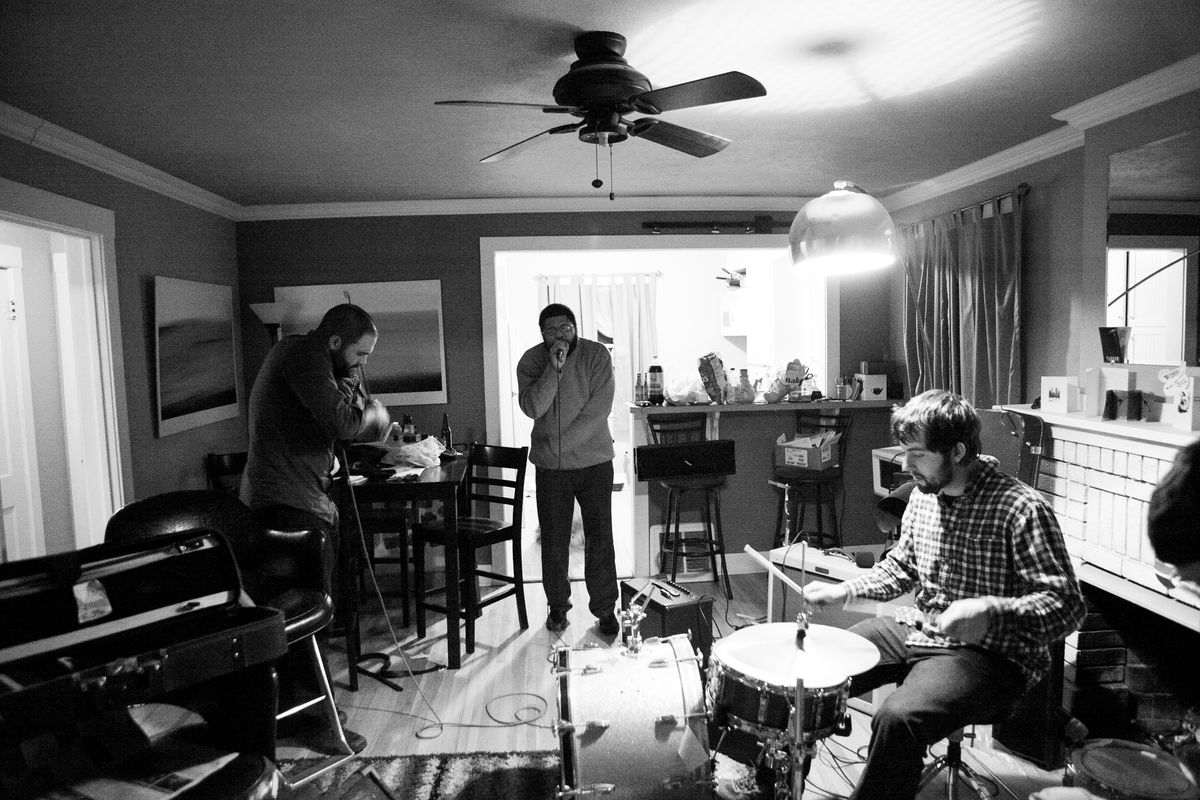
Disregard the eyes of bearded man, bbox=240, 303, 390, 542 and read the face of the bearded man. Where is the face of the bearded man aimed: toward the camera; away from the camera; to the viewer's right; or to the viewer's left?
to the viewer's right

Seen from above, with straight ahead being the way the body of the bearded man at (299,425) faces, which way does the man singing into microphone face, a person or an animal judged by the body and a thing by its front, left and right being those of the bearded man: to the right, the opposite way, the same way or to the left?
to the right

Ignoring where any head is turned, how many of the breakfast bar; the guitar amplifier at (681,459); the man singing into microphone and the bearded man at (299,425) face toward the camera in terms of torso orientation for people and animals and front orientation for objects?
3

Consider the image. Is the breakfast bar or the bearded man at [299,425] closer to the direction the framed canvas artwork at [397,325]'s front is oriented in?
the bearded man

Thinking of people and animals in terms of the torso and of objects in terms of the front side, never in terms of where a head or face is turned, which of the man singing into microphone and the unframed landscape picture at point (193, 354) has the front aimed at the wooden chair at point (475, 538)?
the unframed landscape picture

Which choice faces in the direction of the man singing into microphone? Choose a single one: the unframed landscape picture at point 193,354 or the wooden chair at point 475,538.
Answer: the unframed landscape picture

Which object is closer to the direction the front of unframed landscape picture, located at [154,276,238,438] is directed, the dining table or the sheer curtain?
the dining table

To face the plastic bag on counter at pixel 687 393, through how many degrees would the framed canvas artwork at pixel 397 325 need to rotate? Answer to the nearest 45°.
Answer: approximately 45° to its left

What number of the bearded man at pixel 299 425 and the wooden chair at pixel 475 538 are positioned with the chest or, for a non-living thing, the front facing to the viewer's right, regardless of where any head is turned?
1

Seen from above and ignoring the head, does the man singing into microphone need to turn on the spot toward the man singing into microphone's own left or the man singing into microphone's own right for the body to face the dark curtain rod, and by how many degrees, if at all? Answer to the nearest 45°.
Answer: approximately 135° to the man singing into microphone's own left
